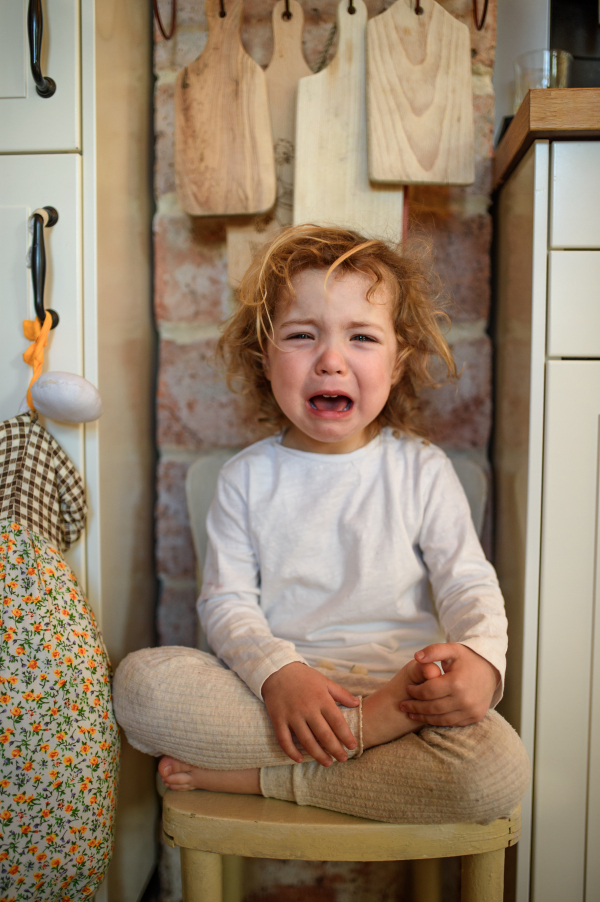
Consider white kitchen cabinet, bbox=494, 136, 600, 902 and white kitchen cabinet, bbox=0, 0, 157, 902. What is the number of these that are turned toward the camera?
2

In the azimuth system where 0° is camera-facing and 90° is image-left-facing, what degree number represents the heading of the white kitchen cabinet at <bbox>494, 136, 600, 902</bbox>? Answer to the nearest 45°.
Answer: approximately 0°

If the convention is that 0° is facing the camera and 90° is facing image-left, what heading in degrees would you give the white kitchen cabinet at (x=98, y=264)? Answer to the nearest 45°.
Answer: approximately 0°
